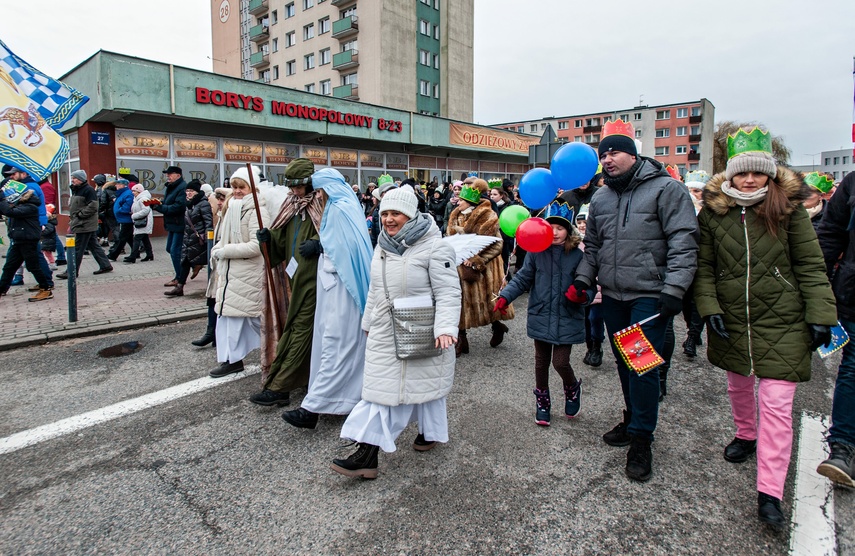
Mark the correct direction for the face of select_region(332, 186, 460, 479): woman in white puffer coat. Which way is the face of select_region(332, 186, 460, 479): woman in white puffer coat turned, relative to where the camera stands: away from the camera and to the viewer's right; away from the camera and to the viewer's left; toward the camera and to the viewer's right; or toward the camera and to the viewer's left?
toward the camera and to the viewer's left

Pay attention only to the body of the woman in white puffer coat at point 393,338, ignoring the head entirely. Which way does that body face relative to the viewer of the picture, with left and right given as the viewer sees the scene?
facing the viewer and to the left of the viewer

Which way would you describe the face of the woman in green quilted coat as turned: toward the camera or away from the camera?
toward the camera

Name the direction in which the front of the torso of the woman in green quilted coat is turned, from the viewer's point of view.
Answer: toward the camera

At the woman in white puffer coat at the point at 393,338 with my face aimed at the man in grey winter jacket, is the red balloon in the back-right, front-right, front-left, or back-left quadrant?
front-left

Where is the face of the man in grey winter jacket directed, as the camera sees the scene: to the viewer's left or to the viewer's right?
to the viewer's left

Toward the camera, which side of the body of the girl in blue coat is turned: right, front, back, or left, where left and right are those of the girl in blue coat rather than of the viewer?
front

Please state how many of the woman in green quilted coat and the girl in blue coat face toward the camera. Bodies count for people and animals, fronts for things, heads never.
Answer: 2

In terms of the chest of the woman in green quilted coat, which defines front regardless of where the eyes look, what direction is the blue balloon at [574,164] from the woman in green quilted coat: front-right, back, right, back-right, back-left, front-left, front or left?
back-right

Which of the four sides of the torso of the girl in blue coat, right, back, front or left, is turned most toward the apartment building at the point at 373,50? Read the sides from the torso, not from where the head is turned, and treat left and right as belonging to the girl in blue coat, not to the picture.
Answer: back

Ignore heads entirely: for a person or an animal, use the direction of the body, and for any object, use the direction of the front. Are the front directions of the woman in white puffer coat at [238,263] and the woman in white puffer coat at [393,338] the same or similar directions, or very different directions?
same or similar directions

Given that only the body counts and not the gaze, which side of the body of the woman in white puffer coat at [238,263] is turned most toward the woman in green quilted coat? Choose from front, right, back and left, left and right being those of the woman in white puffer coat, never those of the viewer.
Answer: left

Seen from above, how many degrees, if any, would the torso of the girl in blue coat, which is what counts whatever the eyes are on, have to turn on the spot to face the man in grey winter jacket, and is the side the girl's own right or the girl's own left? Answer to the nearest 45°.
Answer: approximately 45° to the girl's own left
